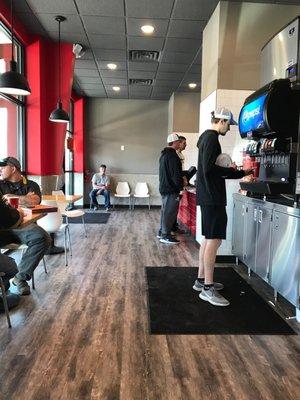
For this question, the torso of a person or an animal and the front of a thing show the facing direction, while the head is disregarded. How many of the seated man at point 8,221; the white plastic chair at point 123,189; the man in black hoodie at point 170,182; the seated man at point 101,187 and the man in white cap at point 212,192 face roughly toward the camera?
2

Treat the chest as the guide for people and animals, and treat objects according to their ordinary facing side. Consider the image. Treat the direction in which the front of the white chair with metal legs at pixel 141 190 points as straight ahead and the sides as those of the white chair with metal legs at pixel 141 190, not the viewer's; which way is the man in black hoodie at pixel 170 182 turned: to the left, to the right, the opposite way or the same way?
to the left

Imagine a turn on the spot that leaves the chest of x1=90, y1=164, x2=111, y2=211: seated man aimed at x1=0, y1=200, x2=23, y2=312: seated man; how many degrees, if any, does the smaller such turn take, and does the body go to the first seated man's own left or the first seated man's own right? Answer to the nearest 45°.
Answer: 0° — they already face them

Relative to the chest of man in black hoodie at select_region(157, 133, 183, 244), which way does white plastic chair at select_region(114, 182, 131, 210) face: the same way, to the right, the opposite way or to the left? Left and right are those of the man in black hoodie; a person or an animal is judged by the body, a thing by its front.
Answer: to the right

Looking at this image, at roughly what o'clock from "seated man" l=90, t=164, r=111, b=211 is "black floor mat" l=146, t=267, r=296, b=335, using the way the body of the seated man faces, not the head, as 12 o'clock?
The black floor mat is roughly at 12 o'clock from the seated man.

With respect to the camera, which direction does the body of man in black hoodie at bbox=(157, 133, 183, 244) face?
to the viewer's right

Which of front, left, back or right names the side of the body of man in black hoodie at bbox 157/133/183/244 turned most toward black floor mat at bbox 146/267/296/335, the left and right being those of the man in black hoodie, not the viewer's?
right

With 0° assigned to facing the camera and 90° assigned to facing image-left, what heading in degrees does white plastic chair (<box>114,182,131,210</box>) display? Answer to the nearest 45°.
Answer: approximately 0°

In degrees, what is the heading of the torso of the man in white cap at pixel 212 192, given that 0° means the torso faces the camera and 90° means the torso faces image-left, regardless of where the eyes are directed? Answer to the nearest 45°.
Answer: approximately 270°

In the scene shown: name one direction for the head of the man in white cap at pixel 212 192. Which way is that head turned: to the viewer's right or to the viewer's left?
to the viewer's right
